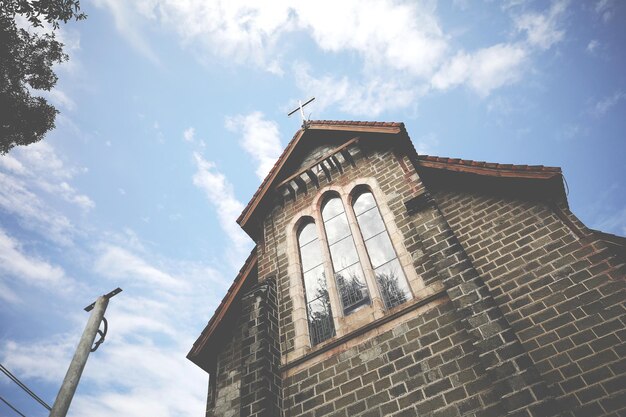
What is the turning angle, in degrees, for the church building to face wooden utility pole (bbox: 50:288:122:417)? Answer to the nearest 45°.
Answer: approximately 45° to its right
